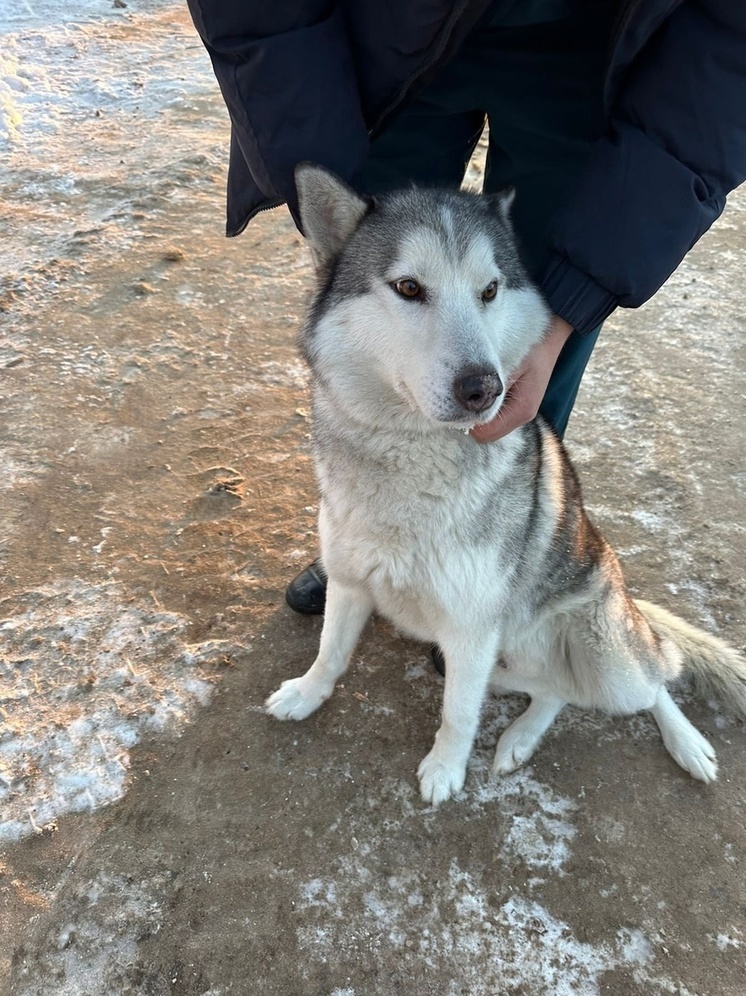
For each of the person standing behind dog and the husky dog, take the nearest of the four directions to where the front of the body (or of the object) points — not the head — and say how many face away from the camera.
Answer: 0

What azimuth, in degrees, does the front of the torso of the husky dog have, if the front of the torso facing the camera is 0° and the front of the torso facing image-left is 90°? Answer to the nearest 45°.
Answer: approximately 45°

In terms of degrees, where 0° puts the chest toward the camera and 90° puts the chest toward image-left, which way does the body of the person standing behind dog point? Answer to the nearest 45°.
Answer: approximately 0°
